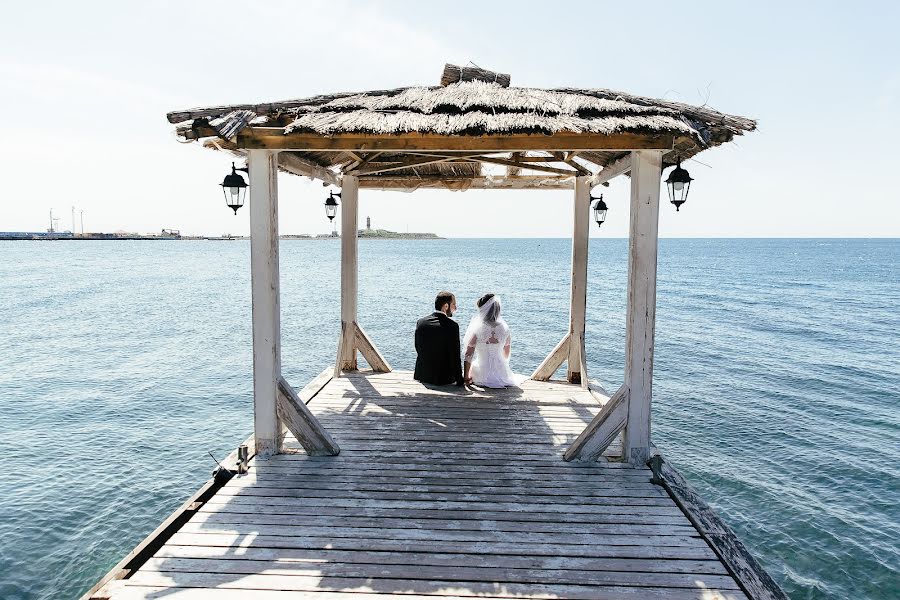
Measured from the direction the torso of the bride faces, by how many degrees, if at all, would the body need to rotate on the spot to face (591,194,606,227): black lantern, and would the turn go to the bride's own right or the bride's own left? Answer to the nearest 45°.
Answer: approximately 45° to the bride's own right

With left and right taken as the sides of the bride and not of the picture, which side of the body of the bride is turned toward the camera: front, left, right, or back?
back

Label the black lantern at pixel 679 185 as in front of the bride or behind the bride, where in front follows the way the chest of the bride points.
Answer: behind

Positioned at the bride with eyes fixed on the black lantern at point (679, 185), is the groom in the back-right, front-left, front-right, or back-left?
back-right

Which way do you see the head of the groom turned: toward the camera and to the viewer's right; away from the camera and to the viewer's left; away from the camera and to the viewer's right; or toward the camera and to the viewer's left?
away from the camera and to the viewer's right

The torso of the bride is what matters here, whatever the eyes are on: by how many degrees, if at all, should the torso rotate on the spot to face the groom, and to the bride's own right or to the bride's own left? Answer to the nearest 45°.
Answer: approximately 90° to the bride's own left

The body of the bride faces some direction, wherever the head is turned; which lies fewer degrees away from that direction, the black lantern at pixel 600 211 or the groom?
the black lantern
